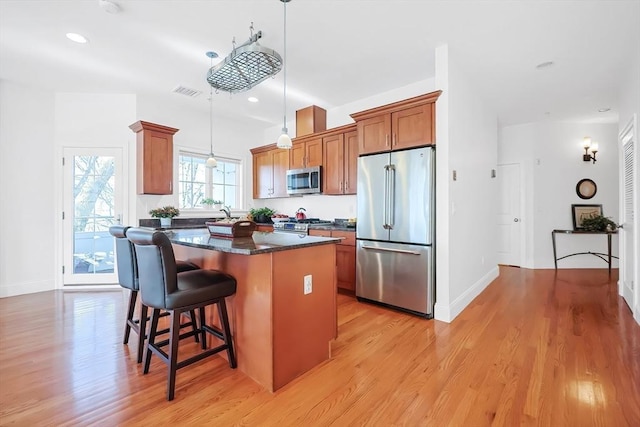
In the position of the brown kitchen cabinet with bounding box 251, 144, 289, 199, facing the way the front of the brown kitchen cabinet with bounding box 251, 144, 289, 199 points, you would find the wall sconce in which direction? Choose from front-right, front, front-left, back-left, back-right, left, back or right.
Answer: back-left

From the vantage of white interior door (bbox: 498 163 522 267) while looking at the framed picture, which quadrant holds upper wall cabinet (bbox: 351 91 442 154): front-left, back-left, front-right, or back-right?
back-right

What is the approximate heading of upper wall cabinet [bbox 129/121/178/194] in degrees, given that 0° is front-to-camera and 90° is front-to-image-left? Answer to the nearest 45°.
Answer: approximately 315°

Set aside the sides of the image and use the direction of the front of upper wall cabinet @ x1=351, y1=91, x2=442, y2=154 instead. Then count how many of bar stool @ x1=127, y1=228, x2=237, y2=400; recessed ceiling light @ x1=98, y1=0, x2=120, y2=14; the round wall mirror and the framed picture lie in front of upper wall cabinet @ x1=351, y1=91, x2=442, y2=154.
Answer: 2

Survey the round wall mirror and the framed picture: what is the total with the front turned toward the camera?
2

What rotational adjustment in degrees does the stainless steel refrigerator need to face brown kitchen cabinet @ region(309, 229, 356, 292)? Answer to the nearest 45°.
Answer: approximately 90° to its right
